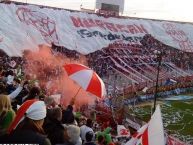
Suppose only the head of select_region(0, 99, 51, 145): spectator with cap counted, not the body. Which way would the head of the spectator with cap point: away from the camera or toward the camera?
away from the camera

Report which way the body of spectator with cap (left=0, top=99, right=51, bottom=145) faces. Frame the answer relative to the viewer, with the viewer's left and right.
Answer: facing away from the viewer and to the right of the viewer

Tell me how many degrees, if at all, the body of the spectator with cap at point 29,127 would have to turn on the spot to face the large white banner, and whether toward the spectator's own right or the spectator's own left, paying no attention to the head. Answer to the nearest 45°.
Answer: approximately 45° to the spectator's own left
